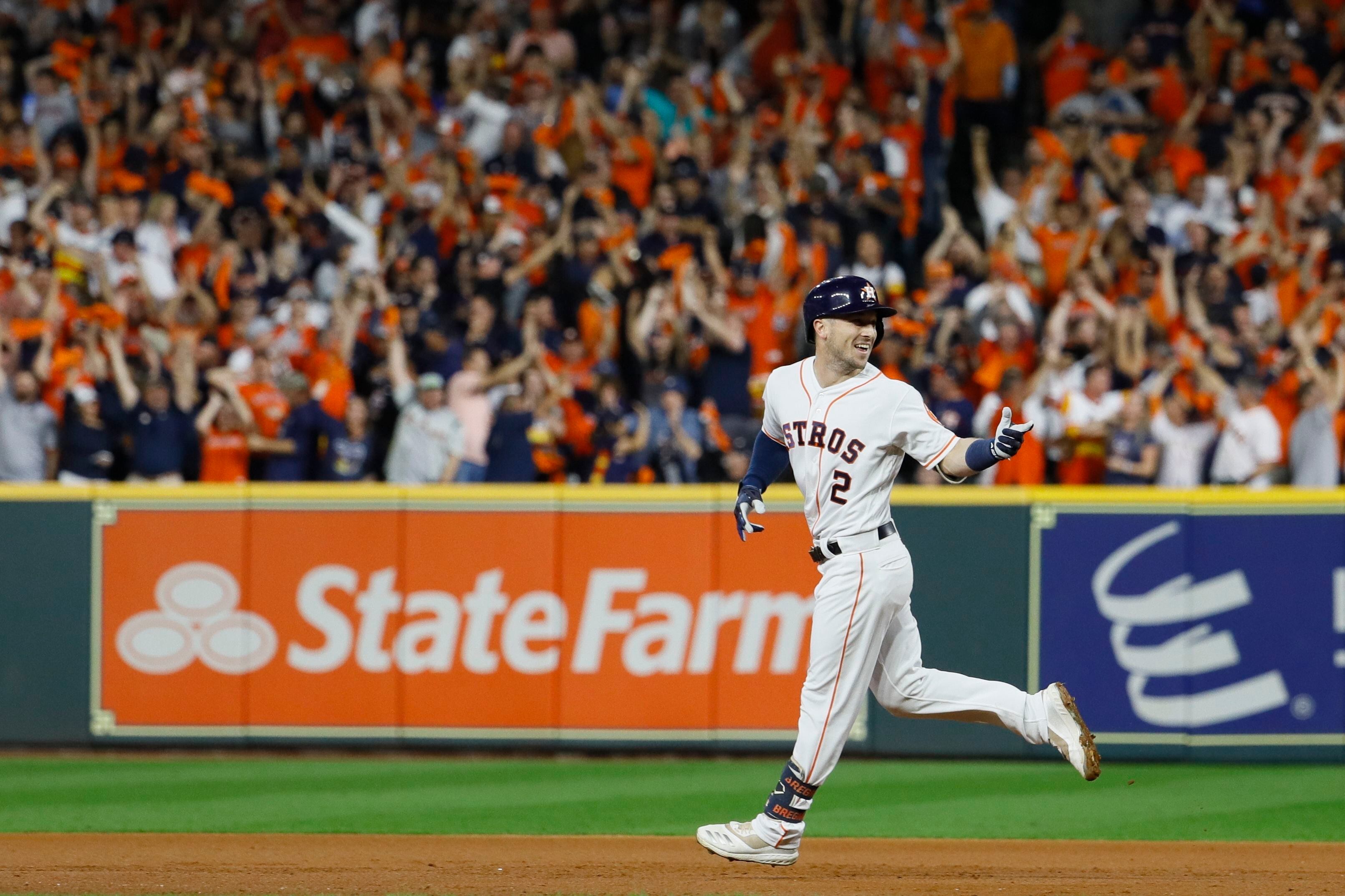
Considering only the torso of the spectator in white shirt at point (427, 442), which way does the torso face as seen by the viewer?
toward the camera

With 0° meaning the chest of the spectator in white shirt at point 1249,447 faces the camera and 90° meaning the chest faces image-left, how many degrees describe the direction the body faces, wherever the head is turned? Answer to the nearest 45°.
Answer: approximately 45°

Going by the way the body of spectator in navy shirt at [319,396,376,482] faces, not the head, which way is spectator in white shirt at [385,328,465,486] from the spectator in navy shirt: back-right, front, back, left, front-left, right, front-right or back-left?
left

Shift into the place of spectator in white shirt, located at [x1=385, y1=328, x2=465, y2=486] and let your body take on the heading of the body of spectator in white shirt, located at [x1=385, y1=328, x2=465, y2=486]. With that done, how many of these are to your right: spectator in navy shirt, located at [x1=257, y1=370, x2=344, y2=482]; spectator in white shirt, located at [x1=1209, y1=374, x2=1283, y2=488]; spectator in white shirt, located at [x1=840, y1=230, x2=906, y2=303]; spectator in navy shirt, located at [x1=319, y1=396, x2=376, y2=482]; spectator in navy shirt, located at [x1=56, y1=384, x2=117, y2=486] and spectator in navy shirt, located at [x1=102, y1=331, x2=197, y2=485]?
4

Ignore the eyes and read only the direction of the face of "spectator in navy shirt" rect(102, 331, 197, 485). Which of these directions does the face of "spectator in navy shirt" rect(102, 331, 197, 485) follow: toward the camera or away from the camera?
toward the camera

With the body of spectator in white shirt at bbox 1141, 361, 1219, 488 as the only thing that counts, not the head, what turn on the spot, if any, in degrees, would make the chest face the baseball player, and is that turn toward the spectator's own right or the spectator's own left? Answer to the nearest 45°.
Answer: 0° — they already face them

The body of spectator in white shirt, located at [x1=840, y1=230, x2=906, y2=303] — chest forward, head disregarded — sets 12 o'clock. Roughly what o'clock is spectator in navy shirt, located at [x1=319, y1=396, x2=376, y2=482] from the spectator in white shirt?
The spectator in navy shirt is roughly at 2 o'clock from the spectator in white shirt.

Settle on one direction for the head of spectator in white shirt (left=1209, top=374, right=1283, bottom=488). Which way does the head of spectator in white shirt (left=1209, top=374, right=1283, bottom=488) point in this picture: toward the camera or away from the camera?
toward the camera

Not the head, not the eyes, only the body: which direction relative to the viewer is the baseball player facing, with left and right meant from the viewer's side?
facing the viewer and to the left of the viewer

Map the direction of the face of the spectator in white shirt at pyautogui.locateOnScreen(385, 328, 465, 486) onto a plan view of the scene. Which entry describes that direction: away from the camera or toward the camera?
toward the camera

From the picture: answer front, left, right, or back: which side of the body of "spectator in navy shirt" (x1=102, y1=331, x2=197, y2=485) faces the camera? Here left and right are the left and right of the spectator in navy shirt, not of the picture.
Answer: front

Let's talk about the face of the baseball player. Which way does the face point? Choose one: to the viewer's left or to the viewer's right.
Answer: to the viewer's right

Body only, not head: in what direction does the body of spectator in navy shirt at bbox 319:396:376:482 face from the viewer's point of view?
toward the camera
